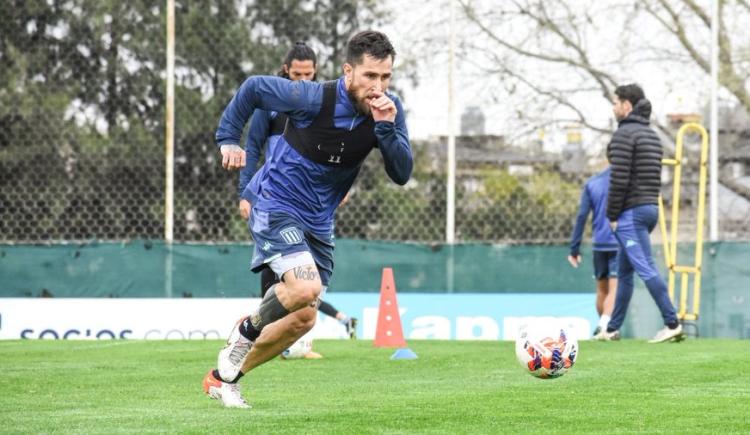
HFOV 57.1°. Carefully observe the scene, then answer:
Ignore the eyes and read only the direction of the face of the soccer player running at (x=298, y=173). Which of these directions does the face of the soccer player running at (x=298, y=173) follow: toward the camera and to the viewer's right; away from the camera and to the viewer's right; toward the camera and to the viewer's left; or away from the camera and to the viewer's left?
toward the camera and to the viewer's right

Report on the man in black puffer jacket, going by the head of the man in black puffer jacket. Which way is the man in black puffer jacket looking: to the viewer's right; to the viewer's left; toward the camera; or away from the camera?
to the viewer's left

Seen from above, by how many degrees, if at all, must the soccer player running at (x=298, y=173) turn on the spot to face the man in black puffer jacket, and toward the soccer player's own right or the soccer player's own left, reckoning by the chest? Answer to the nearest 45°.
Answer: approximately 90° to the soccer player's own left

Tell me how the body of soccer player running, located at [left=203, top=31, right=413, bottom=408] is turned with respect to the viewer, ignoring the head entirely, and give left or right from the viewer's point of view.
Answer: facing the viewer and to the right of the viewer

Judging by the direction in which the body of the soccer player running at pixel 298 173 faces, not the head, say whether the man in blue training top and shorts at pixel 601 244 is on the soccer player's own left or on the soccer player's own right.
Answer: on the soccer player's own left

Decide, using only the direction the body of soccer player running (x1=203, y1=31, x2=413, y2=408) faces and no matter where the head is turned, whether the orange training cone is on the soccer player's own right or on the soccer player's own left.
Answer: on the soccer player's own left

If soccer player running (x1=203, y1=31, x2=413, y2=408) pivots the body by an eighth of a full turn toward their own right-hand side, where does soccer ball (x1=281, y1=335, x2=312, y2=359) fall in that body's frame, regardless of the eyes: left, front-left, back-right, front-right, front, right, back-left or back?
back

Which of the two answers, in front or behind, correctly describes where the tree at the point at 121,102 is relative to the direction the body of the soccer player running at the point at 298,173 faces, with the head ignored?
behind

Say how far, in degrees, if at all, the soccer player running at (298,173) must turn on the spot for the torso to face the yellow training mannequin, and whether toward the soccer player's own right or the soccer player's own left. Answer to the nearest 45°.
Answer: approximately 90° to the soccer player's own left

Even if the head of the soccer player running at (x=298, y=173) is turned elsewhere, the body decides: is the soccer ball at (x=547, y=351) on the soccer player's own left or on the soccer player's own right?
on the soccer player's own left

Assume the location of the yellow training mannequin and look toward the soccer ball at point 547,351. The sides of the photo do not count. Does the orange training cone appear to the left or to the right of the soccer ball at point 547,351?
right
